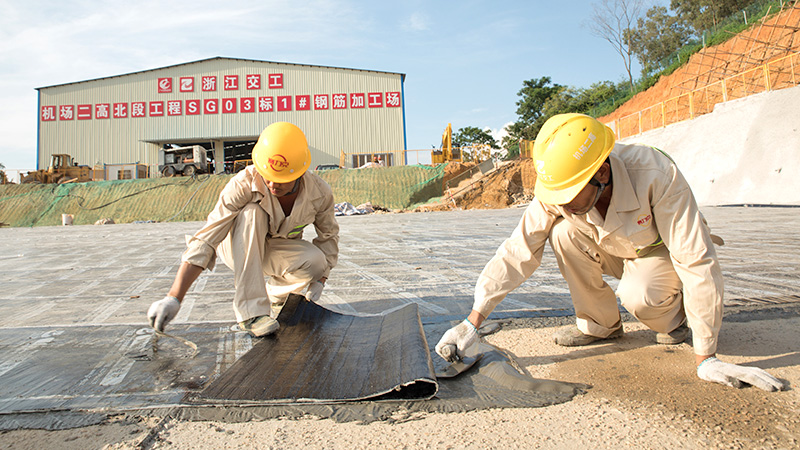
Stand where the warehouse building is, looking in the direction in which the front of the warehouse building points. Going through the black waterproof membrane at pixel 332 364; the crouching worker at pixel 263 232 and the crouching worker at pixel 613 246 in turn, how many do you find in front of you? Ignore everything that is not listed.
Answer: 3

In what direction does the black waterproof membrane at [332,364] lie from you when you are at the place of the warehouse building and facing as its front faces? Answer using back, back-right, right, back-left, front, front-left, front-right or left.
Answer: front

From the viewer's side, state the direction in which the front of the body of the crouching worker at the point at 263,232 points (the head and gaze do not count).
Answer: toward the camera

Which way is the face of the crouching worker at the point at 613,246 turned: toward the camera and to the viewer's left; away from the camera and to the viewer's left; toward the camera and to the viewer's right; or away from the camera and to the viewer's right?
toward the camera and to the viewer's left

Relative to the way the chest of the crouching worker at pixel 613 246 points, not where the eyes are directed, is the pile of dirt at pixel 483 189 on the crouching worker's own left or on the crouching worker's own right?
on the crouching worker's own right

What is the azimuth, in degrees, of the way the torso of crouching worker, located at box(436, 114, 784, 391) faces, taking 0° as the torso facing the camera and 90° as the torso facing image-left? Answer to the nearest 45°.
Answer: approximately 45°

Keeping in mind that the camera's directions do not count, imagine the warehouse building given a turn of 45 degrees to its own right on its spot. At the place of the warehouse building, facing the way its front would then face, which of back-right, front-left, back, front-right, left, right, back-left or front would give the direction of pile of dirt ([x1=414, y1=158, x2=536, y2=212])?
left

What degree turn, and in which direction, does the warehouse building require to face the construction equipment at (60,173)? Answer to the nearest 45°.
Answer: approximately 90° to its right

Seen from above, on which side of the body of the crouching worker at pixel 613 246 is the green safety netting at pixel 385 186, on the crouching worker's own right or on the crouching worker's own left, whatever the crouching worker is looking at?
on the crouching worker's own right

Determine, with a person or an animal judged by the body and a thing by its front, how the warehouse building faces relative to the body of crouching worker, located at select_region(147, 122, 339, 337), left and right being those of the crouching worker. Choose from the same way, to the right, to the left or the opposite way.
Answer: the same way

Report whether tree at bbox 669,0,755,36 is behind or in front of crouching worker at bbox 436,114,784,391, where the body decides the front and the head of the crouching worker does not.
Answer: behind

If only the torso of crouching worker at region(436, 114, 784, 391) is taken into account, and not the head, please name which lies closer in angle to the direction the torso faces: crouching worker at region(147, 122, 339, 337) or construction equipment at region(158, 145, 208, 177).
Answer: the crouching worker at region(147, 122, 339, 337)

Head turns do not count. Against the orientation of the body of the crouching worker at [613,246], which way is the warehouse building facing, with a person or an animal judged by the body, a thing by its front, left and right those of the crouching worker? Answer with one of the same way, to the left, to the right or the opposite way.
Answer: to the left
